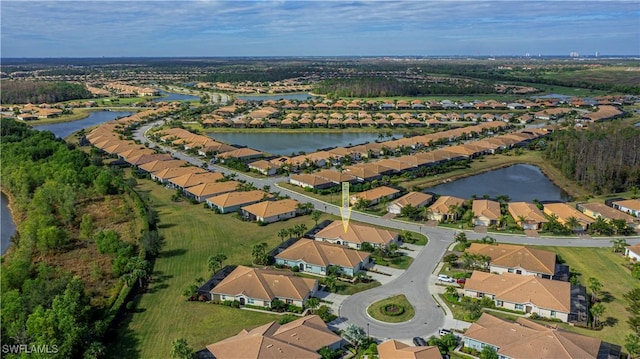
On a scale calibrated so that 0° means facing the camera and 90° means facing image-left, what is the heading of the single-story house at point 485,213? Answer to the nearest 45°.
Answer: approximately 0°

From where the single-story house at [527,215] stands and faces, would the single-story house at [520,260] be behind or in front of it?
in front

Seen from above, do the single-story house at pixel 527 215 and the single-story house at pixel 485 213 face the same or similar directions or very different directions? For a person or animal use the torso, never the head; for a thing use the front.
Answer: same or similar directions

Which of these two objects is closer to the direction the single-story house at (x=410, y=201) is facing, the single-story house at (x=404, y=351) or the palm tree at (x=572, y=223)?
the single-story house

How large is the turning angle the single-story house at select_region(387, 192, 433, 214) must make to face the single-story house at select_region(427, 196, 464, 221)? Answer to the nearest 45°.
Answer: approximately 90° to its left

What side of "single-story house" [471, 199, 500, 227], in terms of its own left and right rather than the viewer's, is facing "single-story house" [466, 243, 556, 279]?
front

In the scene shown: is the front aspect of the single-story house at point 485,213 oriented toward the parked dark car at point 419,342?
yes

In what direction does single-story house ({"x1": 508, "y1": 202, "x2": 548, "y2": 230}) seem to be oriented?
toward the camera

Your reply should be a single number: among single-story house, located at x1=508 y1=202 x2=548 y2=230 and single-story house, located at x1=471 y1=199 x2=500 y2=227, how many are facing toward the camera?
2

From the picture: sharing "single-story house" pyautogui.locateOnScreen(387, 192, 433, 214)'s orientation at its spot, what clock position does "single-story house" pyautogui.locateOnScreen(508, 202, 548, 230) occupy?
"single-story house" pyautogui.locateOnScreen(508, 202, 548, 230) is roughly at 8 o'clock from "single-story house" pyautogui.locateOnScreen(387, 192, 433, 214).

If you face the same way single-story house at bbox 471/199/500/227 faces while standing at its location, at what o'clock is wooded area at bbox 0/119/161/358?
The wooded area is roughly at 2 o'clock from the single-story house.

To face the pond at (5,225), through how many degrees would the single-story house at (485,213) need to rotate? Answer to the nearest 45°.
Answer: approximately 90° to its right
